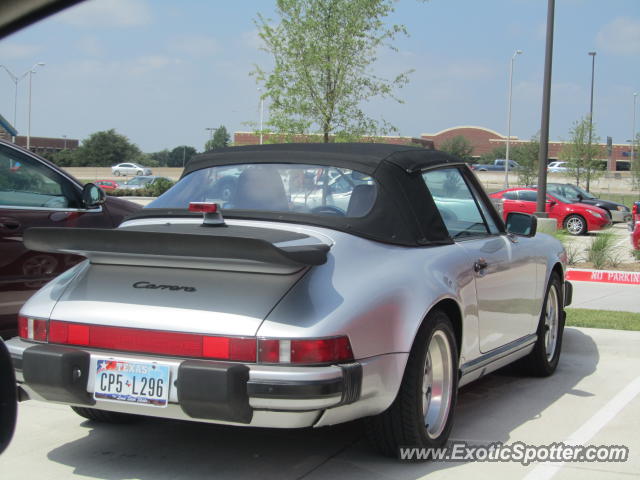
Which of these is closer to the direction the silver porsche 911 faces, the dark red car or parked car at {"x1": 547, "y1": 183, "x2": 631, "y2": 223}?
the parked car

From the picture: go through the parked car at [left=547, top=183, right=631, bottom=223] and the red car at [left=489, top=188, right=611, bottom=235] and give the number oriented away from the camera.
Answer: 0

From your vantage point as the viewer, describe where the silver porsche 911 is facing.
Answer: facing away from the viewer and to the right of the viewer

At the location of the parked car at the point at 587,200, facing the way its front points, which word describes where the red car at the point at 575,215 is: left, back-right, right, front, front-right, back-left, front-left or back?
front-right

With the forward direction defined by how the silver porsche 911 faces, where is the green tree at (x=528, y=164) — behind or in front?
in front

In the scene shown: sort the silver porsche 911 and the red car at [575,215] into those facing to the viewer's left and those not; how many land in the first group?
0

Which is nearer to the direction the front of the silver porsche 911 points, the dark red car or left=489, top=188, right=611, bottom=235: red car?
the red car

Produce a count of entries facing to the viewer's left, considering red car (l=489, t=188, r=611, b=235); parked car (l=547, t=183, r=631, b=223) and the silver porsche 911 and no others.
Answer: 0

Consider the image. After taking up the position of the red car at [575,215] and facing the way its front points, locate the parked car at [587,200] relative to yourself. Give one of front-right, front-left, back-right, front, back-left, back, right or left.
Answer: back-left

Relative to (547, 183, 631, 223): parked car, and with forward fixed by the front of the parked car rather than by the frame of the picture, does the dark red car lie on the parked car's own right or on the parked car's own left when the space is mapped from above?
on the parked car's own right

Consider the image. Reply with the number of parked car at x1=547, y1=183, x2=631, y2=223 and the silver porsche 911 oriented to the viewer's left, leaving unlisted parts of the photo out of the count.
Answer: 0

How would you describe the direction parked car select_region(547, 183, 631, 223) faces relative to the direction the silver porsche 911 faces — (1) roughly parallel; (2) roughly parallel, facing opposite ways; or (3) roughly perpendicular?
roughly perpendicular

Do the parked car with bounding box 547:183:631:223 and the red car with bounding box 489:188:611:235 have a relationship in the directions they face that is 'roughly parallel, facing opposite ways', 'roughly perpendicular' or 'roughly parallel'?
roughly parallel

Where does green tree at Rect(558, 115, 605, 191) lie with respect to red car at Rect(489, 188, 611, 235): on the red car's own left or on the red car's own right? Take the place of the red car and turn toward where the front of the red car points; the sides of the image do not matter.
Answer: on the red car's own left

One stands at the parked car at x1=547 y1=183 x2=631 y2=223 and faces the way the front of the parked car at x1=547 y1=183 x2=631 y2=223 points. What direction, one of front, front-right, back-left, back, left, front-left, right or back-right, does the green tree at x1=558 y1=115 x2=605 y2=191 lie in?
back-left

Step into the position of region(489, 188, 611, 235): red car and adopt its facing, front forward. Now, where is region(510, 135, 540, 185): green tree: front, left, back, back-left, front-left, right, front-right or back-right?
back-left

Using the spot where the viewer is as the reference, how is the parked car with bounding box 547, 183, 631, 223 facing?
facing the viewer and to the right of the viewer
